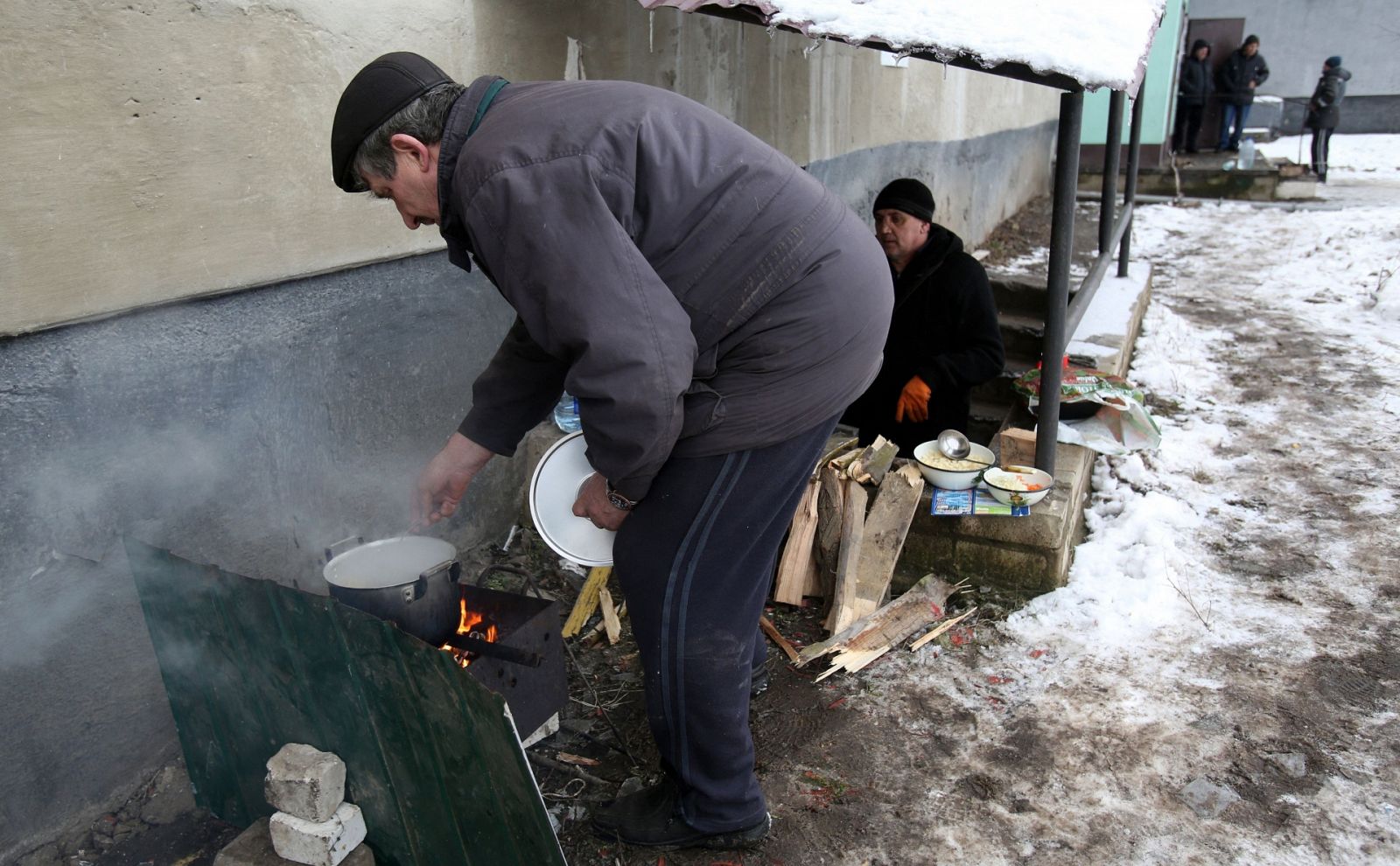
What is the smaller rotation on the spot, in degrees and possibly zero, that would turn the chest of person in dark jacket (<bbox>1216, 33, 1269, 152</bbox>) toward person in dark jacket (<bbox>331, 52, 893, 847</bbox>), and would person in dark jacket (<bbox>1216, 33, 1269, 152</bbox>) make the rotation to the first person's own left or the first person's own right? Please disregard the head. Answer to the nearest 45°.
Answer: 0° — they already face them

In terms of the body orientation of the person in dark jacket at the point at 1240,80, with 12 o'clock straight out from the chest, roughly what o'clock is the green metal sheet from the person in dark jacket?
The green metal sheet is roughly at 12 o'clock from the person in dark jacket.

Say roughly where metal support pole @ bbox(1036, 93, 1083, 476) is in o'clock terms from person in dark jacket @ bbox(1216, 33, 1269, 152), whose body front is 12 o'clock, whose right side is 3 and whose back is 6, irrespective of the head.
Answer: The metal support pole is roughly at 12 o'clock from the person in dark jacket.

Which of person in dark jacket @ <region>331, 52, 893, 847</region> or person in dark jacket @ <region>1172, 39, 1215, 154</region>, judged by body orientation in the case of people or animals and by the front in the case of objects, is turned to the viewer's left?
person in dark jacket @ <region>331, 52, 893, 847</region>

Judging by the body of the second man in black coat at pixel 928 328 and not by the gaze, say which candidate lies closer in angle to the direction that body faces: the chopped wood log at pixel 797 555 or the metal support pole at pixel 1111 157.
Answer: the chopped wood log

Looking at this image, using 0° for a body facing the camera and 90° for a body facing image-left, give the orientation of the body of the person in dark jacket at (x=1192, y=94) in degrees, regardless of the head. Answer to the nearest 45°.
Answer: approximately 315°

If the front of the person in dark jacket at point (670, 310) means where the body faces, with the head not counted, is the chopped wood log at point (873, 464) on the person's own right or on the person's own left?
on the person's own right

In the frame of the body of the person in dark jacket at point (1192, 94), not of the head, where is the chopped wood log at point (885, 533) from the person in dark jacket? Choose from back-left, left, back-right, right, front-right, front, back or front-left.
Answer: front-right

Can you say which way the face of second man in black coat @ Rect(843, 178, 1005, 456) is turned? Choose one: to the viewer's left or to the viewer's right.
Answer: to the viewer's left

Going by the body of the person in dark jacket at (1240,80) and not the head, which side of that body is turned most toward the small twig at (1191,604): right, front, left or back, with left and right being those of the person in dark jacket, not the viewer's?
front

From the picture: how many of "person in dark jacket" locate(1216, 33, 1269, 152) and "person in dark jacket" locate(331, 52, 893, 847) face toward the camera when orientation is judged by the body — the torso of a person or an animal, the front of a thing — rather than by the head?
1

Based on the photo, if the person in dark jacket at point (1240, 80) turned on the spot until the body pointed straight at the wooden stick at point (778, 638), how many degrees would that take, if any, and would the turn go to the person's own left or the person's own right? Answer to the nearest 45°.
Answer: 0° — they already face it

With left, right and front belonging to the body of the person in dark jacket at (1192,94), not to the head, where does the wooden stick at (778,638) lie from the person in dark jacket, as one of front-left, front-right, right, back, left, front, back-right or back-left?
front-right

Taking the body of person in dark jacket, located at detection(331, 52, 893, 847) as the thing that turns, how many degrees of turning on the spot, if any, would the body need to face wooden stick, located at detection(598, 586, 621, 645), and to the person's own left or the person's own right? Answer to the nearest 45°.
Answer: approximately 90° to the person's own right

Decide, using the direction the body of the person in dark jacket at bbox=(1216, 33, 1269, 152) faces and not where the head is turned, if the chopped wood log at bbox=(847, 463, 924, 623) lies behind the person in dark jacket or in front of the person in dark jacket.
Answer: in front

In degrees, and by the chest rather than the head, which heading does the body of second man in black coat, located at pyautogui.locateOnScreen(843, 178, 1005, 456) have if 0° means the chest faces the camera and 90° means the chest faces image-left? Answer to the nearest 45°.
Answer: approximately 45°

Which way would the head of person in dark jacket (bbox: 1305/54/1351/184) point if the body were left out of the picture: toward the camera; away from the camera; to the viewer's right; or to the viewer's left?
to the viewer's left

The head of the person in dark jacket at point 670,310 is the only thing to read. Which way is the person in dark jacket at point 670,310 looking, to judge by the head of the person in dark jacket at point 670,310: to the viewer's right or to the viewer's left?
to the viewer's left
